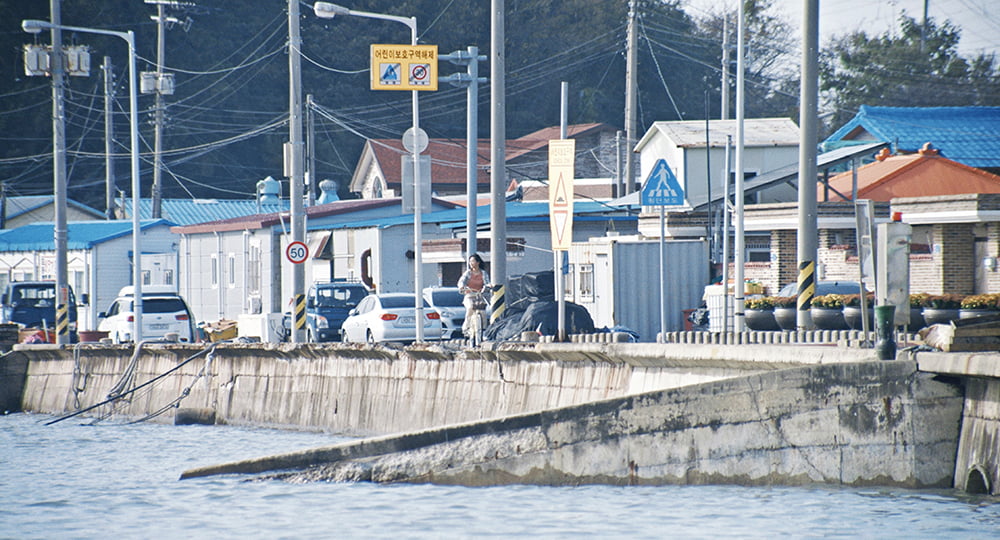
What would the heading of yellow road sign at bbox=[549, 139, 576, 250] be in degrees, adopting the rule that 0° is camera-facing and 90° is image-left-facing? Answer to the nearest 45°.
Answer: approximately 0°

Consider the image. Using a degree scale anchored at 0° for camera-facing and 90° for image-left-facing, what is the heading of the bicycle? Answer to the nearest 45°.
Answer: approximately 0°

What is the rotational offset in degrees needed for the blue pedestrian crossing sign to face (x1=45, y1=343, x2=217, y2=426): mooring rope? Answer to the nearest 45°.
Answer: approximately 90° to its right

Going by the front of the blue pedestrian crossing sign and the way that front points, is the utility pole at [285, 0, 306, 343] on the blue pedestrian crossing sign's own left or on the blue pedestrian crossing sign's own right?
on the blue pedestrian crossing sign's own right
